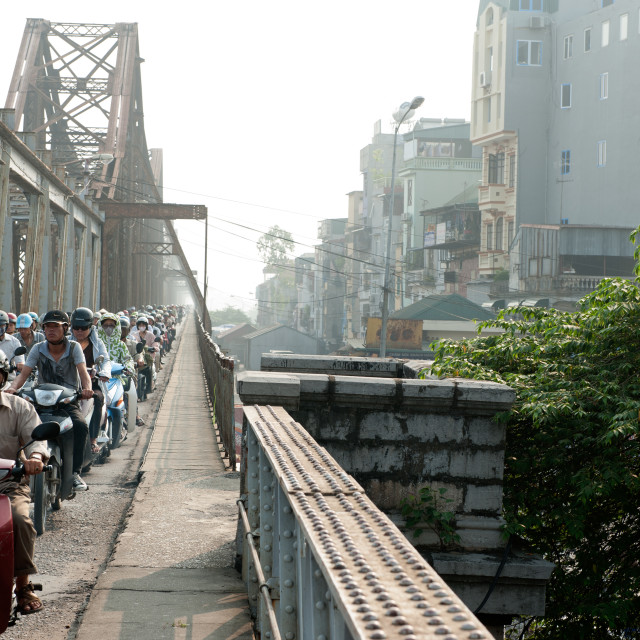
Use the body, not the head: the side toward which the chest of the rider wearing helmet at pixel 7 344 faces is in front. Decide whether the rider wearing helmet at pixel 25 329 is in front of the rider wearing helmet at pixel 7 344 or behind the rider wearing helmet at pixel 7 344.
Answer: behind

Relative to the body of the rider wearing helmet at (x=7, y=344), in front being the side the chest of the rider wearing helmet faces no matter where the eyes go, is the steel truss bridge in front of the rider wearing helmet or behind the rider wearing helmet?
behind

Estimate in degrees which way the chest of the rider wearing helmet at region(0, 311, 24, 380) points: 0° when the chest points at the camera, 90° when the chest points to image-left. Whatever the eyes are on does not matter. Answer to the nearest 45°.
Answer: approximately 0°

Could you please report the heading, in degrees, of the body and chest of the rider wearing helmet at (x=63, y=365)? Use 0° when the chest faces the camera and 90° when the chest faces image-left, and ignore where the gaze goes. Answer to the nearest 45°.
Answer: approximately 0°

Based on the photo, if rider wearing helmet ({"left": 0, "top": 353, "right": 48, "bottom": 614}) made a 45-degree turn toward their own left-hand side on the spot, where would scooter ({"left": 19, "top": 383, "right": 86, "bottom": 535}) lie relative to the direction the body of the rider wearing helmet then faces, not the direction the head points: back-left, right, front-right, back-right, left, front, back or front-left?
back-left

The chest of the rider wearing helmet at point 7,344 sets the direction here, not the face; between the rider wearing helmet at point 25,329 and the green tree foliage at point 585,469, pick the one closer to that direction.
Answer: the green tree foliage

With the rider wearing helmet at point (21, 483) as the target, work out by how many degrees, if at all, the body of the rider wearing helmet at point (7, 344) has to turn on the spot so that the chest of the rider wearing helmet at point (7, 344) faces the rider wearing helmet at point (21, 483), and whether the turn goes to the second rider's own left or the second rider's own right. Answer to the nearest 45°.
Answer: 0° — they already face them

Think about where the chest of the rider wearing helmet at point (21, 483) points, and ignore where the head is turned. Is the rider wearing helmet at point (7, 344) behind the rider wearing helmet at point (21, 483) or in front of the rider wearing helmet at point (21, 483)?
behind
